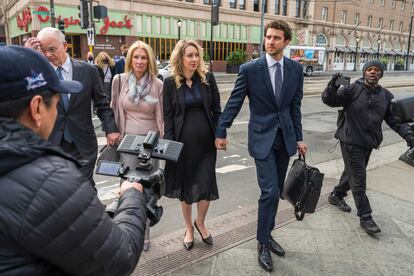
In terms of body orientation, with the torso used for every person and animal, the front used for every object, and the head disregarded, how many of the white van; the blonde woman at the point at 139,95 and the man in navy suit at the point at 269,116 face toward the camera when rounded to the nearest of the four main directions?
2

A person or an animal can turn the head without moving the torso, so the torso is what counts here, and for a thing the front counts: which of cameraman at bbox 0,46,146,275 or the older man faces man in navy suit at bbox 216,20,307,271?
the cameraman

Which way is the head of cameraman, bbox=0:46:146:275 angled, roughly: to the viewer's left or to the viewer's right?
to the viewer's right

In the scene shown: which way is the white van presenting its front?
to the viewer's left

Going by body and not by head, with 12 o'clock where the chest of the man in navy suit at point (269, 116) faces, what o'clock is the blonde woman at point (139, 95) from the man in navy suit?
The blonde woman is roughly at 3 o'clock from the man in navy suit.

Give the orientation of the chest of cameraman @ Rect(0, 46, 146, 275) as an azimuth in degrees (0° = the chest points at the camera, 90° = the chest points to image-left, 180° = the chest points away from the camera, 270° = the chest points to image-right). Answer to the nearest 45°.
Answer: approximately 225°

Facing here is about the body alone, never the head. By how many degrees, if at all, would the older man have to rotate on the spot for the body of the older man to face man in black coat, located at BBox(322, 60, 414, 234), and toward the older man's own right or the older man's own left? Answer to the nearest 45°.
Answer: approximately 135° to the older man's own left

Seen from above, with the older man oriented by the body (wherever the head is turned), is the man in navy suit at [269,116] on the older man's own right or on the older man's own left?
on the older man's own left

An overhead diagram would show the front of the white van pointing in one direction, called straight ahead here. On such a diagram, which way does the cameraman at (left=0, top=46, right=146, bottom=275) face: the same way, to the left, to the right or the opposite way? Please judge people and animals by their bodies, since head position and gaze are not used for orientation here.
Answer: to the right

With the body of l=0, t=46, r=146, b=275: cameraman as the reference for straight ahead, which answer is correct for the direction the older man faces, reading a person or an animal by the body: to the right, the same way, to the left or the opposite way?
the opposite way
